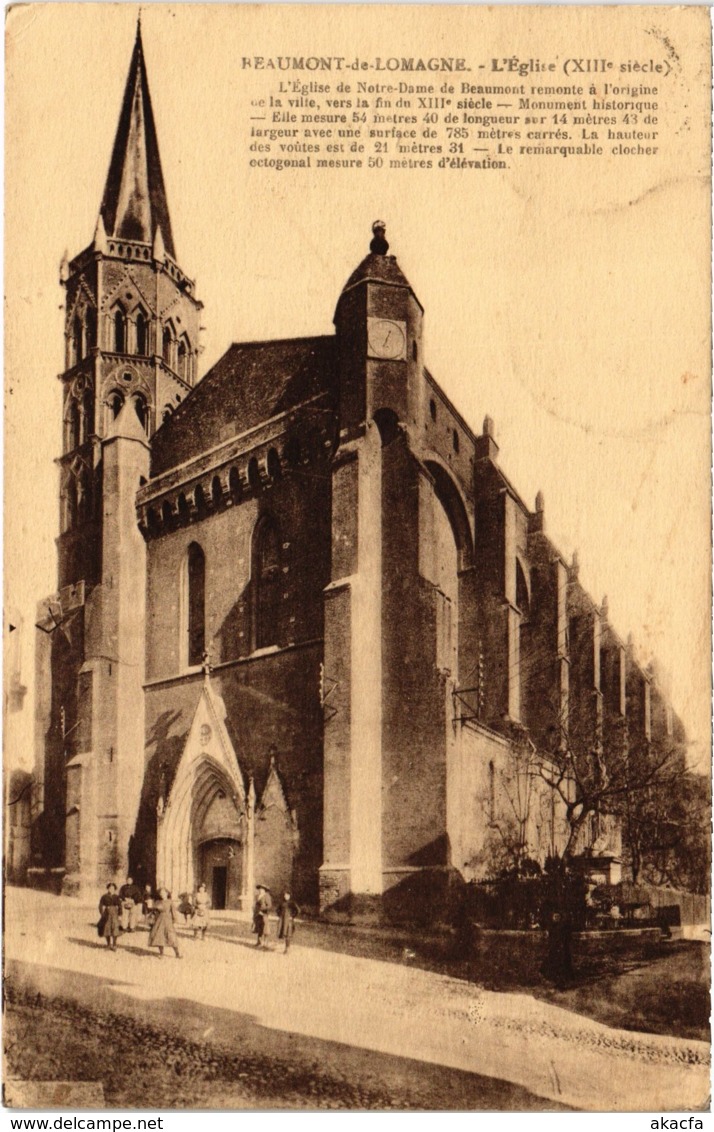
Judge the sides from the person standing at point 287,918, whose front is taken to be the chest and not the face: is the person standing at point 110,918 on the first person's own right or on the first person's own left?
on the first person's own right

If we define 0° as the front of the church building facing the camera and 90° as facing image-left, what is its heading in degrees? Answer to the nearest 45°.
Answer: approximately 45°

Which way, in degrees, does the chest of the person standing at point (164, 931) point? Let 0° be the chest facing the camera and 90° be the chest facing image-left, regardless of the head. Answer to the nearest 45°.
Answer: approximately 0°

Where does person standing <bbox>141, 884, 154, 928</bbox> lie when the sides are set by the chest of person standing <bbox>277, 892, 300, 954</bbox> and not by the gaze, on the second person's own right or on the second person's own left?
on the second person's own right

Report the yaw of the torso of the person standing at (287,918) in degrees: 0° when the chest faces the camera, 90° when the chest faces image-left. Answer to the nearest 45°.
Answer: approximately 0°
